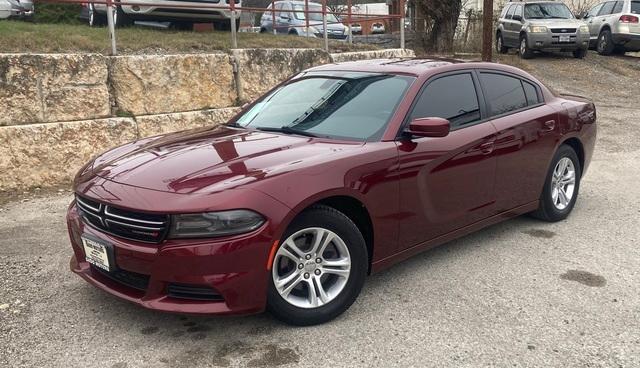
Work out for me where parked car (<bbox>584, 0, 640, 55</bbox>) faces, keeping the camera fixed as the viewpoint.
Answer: facing away from the viewer and to the left of the viewer

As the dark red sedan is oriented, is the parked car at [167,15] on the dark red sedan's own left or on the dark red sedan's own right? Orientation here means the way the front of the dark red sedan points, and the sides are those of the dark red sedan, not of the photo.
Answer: on the dark red sedan's own right

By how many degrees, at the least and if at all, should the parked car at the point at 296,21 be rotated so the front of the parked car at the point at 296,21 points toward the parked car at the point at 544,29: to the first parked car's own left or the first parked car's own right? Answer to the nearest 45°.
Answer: approximately 45° to the first parked car's own left

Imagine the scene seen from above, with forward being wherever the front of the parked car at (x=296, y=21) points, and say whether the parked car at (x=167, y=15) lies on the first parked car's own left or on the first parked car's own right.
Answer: on the first parked car's own right

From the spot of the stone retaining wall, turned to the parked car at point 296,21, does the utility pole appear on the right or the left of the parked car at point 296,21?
right

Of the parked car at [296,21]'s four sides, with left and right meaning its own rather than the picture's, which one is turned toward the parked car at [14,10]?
right

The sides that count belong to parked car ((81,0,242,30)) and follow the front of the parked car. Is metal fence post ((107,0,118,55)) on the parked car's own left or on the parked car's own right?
on the parked car's own right

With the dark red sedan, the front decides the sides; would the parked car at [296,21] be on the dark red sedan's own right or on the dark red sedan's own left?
on the dark red sedan's own right

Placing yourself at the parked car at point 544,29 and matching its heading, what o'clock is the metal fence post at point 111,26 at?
The metal fence post is roughly at 2 o'clock from the parked car.

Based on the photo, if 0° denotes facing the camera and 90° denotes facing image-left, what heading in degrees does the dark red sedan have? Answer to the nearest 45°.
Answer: approximately 45°

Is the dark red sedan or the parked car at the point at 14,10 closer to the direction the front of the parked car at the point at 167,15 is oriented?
the dark red sedan
